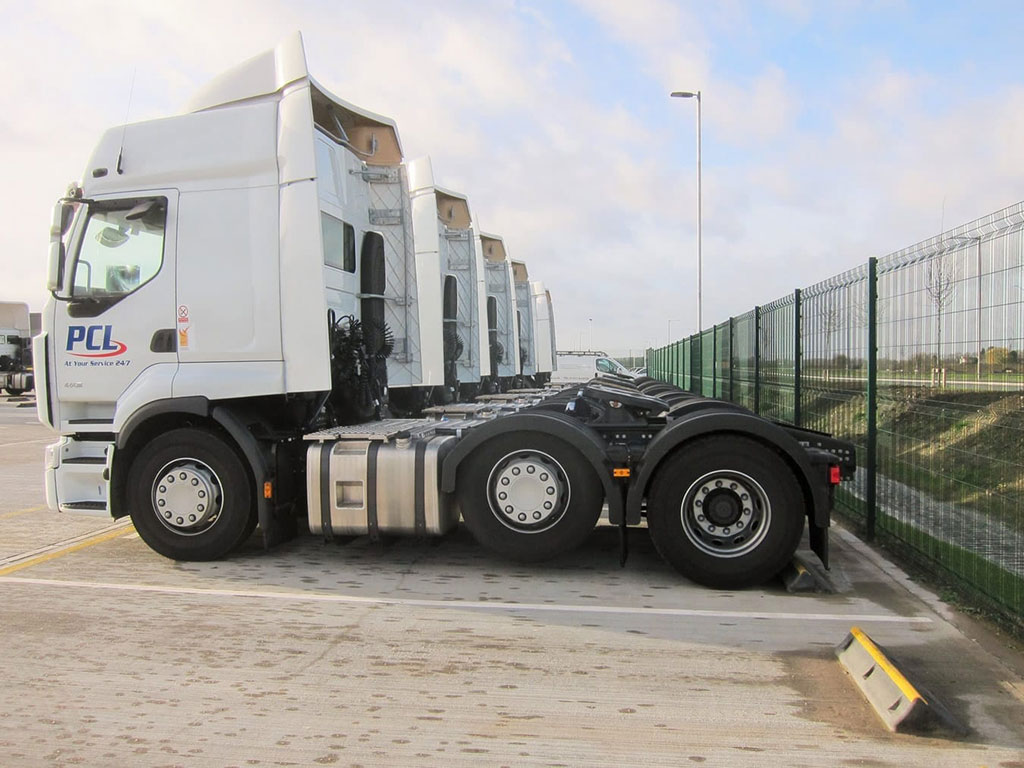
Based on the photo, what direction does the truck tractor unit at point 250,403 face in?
to the viewer's left

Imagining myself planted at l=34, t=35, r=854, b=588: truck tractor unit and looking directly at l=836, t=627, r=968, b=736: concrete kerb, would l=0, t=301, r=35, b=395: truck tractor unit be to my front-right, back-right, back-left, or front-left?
back-left

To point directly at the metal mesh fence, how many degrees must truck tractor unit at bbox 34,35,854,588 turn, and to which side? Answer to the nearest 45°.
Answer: approximately 180°

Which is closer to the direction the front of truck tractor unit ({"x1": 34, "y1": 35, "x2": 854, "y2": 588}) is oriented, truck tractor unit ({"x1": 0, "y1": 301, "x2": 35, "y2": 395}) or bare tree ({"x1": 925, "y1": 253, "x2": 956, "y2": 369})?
the truck tractor unit

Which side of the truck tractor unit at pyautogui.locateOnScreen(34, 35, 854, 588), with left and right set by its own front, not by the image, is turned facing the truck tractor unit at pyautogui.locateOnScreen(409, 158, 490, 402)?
right

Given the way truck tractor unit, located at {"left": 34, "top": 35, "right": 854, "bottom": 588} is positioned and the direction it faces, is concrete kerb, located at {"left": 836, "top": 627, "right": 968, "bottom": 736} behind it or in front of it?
behind

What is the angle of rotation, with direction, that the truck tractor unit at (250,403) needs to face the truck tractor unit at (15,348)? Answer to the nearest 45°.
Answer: approximately 45° to its right
